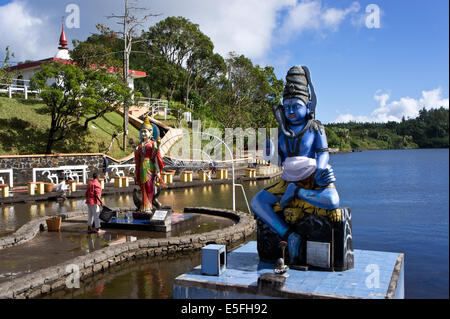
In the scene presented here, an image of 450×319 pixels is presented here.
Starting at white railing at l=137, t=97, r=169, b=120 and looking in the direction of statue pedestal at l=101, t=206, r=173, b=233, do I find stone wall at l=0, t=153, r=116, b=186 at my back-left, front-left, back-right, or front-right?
front-right

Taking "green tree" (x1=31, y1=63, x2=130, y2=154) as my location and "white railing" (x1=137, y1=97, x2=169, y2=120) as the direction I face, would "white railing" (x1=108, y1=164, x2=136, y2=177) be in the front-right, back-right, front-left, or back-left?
front-right

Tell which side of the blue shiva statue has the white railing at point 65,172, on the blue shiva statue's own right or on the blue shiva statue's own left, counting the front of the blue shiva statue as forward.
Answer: on the blue shiva statue's own right

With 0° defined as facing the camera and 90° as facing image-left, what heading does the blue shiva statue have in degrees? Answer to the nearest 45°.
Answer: approximately 45°

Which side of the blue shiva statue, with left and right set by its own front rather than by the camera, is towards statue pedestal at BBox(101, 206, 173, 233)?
right

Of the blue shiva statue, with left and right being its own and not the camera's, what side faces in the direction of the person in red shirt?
right

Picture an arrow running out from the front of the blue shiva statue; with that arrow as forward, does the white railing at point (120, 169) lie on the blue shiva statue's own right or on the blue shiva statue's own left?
on the blue shiva statue's own right
